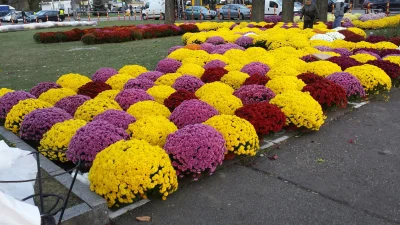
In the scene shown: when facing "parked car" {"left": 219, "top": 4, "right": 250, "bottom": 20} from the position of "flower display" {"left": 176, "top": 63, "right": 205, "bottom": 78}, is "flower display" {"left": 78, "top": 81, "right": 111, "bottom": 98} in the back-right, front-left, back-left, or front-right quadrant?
back-left
